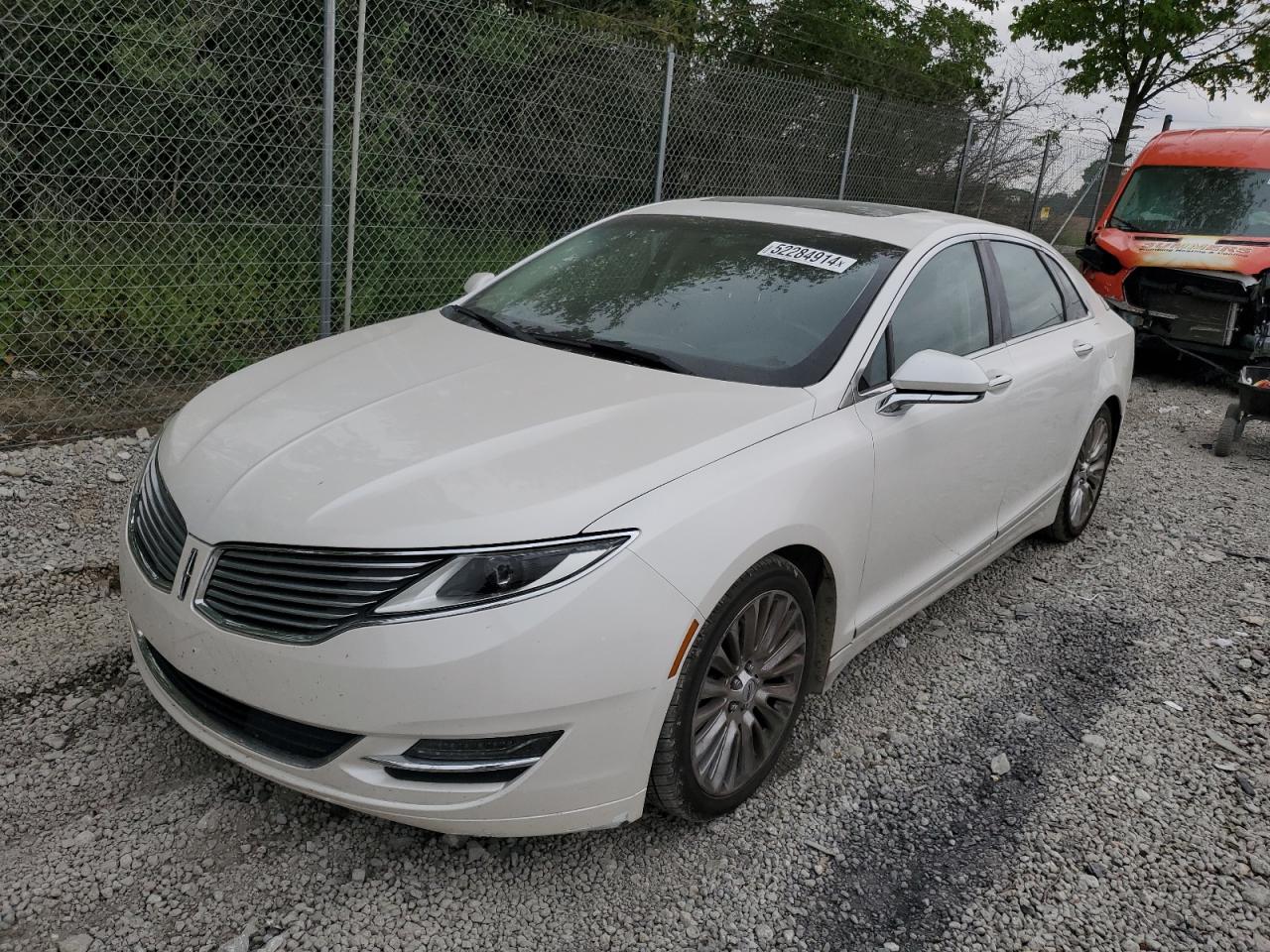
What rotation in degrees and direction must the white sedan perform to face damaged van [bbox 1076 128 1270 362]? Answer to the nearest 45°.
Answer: approximately 180°

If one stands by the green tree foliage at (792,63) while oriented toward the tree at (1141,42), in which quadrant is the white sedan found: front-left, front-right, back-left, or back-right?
back-right

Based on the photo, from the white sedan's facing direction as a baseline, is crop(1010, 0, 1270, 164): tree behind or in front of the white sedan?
behind

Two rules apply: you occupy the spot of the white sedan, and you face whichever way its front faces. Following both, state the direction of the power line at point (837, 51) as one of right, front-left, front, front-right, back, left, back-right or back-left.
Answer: back-right

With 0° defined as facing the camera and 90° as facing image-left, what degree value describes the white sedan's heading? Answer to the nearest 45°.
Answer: approximately 45°

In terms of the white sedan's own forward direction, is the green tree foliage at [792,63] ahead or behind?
behind

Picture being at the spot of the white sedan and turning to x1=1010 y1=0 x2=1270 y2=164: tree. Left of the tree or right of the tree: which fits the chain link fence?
left

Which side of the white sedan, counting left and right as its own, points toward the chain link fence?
right
